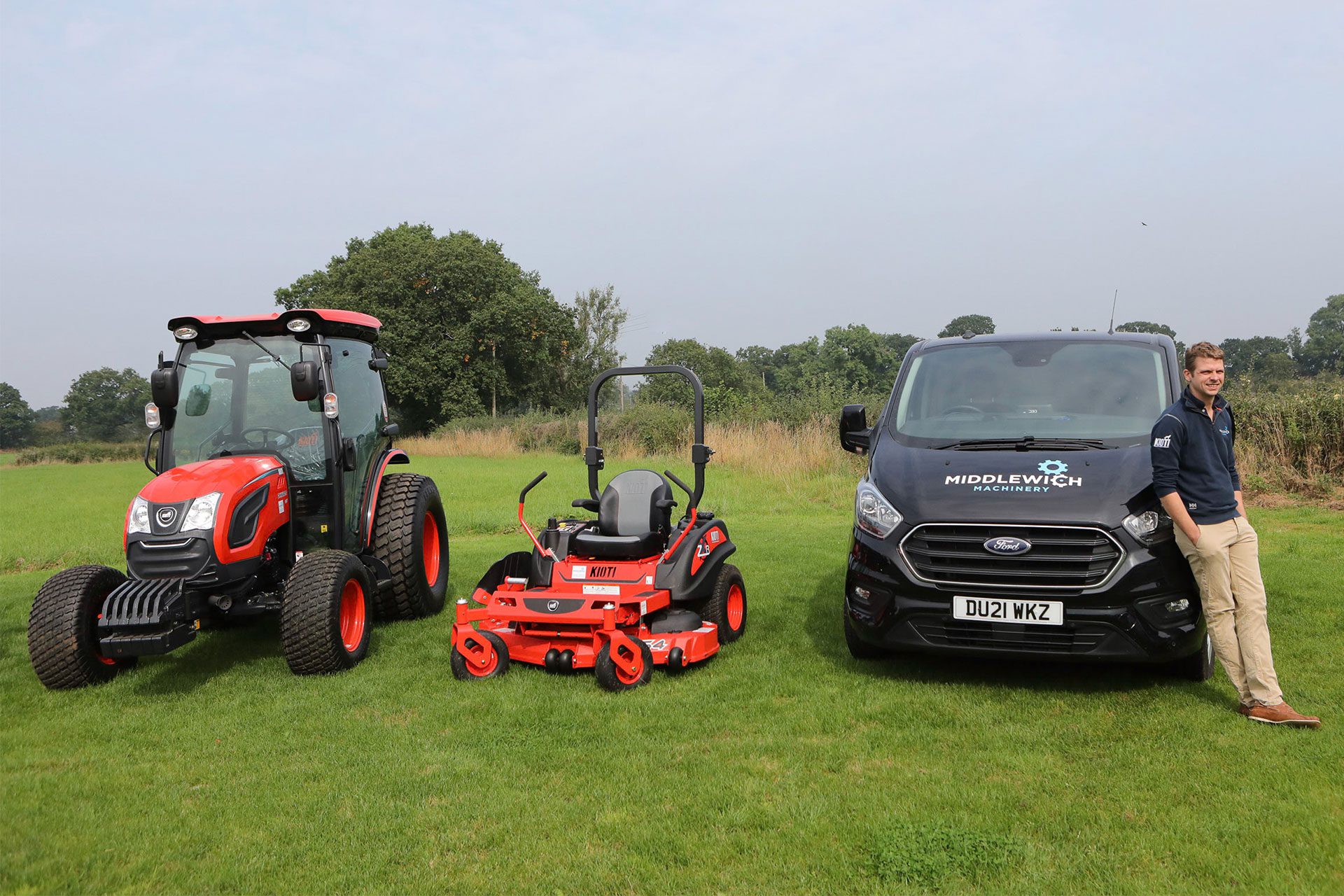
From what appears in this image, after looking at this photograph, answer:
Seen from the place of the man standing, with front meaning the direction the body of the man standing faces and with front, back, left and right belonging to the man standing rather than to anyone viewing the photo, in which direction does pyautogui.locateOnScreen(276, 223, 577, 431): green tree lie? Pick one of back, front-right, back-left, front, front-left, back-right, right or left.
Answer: back

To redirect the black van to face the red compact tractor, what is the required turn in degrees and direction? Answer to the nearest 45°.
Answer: approximately 90° to its right

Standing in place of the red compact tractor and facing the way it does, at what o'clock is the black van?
The black van is roughly at 9 o'clock from the red compact tractor.

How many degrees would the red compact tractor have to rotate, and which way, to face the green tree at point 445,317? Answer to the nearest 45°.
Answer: approximately 135° to its right

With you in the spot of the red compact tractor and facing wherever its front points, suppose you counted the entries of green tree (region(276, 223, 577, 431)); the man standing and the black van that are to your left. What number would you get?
2

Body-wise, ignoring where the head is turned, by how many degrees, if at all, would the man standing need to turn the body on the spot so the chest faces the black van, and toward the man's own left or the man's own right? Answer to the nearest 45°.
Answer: approximately 135° to the man's own right

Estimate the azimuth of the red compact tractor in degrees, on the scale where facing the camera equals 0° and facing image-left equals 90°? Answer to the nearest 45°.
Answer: approximately 45°

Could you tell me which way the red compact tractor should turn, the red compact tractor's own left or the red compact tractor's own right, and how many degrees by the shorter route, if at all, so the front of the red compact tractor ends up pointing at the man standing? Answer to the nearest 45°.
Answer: approximately 90° to the red compact tractor's own left
